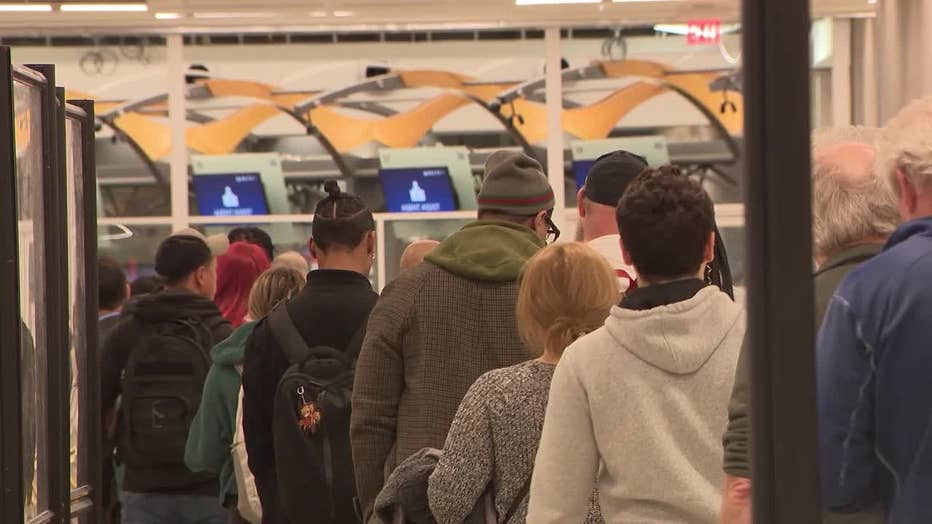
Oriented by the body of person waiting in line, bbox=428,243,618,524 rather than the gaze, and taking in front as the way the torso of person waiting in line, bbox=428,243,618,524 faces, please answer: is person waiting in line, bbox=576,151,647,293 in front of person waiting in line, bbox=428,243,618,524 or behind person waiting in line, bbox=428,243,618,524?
in front

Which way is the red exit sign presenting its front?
toward the camera

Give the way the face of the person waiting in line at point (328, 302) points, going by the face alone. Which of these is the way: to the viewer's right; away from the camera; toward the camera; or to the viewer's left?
away from the camera

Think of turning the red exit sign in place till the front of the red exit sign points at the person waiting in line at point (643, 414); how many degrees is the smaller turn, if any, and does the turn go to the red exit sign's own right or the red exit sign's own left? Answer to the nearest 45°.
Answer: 0° — it already faces them

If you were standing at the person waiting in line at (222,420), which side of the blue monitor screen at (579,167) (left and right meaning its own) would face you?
front

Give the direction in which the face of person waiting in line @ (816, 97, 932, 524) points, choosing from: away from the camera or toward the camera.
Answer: away from the camera

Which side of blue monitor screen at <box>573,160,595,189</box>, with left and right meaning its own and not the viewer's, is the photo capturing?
front

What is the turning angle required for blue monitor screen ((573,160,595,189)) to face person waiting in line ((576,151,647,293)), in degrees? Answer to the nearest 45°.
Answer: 0° — it already faces them

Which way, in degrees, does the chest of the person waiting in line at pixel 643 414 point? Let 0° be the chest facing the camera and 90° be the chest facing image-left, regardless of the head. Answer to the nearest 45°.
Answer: approximately 180°

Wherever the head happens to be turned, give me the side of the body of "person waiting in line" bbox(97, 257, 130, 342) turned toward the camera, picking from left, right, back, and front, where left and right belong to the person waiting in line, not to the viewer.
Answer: back

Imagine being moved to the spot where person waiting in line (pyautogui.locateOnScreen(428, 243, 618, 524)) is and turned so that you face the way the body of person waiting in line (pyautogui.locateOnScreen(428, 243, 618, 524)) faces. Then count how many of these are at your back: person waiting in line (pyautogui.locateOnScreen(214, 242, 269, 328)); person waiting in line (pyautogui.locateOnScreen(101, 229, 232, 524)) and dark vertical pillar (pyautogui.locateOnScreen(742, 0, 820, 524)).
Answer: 1

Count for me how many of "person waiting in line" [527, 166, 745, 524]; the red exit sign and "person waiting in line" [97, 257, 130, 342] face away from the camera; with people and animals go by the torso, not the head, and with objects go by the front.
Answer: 2

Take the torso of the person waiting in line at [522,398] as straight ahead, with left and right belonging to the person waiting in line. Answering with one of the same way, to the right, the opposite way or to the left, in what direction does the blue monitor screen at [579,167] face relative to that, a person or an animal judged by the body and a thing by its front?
the opposite way

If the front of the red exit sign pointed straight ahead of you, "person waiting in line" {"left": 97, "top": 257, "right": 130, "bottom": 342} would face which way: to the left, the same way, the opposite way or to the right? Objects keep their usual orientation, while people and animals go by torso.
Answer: the opposite way

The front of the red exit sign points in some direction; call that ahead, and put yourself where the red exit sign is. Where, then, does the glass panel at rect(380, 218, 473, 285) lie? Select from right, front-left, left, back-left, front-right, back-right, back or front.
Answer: right

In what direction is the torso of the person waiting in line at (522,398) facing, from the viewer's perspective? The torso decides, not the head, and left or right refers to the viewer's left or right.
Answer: facing away from the viewer
